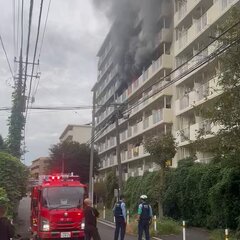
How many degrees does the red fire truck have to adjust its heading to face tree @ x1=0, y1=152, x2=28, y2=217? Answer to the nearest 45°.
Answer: approximately 135° to its right

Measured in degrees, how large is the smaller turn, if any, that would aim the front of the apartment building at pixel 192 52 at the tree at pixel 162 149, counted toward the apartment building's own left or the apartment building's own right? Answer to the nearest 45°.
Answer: approximately 45° to the apartment building's own left

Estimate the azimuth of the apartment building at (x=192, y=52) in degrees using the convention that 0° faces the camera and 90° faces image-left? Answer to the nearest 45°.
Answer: approximately 45°

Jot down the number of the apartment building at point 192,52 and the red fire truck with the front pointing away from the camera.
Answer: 0

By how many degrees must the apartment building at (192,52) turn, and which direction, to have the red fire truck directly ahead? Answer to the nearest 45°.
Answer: approximately 45° to its left

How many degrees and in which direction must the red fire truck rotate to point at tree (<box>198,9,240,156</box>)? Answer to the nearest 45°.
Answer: approximately 45° to its left

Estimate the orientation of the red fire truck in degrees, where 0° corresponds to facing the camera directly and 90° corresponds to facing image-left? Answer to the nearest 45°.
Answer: approximately 0°
